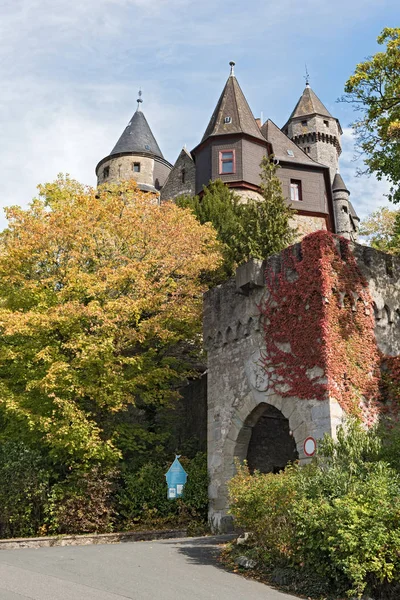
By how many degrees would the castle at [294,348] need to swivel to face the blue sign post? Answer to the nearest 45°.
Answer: approximately 90° to its right

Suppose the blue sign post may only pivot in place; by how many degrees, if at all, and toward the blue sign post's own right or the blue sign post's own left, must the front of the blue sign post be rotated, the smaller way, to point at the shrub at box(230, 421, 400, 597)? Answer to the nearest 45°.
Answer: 0° — it already faces it

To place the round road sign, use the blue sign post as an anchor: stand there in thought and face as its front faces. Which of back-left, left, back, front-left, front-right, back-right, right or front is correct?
front-left

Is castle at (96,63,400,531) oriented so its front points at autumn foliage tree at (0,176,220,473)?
no

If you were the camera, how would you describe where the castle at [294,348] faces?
facing the viewer and to the left of the viewer

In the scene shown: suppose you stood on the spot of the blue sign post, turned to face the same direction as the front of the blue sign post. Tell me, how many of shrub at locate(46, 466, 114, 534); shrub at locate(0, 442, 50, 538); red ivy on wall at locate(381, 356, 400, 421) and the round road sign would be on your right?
2

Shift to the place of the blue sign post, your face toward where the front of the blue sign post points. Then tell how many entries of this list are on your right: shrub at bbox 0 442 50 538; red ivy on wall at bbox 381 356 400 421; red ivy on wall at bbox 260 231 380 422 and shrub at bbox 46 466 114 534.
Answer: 2

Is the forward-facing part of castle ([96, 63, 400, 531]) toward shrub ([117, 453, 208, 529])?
no

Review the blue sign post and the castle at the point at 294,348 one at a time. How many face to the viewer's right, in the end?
0

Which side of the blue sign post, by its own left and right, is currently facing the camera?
front

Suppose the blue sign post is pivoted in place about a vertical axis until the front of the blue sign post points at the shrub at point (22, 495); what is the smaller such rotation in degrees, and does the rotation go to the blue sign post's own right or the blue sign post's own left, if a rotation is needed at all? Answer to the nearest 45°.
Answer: approximately 90° to the blue sign post's own right

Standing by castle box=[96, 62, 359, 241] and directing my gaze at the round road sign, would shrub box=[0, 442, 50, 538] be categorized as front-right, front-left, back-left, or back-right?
front-right
